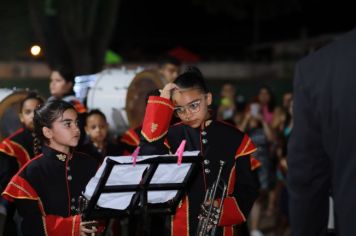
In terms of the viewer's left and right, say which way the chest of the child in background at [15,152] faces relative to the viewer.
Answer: facing the viewer and to the right of the viewer

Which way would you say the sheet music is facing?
away from the camera

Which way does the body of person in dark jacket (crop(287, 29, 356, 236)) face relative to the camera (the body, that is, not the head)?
away from the camera

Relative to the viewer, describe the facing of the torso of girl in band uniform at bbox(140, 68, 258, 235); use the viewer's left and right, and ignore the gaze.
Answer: facing the viewer and to the left of the viewer

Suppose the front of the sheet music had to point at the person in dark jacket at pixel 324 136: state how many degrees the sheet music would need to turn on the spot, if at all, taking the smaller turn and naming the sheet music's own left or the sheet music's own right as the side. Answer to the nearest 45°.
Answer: approximately 135° to the sheet music's own right

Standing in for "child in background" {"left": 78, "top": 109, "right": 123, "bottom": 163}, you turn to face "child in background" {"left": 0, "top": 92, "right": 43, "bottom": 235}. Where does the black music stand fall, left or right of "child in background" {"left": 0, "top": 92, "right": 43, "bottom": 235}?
left

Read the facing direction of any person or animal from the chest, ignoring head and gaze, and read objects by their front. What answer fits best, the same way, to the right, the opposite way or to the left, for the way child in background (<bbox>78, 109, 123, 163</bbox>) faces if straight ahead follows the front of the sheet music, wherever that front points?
the opposite way

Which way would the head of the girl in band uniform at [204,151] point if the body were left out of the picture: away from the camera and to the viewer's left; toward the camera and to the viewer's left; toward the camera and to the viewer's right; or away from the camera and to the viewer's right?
toward the camera and to the viewer's left

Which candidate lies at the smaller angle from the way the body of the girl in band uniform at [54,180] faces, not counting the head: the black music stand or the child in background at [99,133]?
the black music stand

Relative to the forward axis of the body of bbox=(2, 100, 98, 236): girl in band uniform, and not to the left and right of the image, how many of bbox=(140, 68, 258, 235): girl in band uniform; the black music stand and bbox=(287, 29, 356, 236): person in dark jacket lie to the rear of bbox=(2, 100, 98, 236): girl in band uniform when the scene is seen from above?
0

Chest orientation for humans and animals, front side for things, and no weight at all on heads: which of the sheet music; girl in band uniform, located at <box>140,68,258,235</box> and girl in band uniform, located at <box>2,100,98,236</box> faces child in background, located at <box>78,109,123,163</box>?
the sheet music

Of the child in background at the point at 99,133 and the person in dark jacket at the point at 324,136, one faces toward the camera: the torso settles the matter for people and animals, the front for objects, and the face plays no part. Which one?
the child in background

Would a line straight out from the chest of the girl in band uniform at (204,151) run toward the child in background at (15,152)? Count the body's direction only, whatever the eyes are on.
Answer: no

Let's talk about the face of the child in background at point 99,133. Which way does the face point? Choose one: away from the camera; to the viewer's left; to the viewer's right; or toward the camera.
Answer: toward the camera

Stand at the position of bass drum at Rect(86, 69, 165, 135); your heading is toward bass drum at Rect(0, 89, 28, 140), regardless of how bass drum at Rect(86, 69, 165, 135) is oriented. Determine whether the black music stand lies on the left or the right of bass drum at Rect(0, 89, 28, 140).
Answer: left

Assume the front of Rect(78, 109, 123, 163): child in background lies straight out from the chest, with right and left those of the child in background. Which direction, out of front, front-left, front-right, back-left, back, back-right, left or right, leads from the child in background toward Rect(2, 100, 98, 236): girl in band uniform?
front

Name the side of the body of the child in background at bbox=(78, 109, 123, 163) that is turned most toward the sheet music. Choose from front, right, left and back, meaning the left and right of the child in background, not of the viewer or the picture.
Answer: front

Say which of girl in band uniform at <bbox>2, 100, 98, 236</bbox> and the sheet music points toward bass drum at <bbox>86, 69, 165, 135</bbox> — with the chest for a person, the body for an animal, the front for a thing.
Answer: the sheet music

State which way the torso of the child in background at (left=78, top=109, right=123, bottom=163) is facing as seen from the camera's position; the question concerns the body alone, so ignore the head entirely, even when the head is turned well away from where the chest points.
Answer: toward the camera
